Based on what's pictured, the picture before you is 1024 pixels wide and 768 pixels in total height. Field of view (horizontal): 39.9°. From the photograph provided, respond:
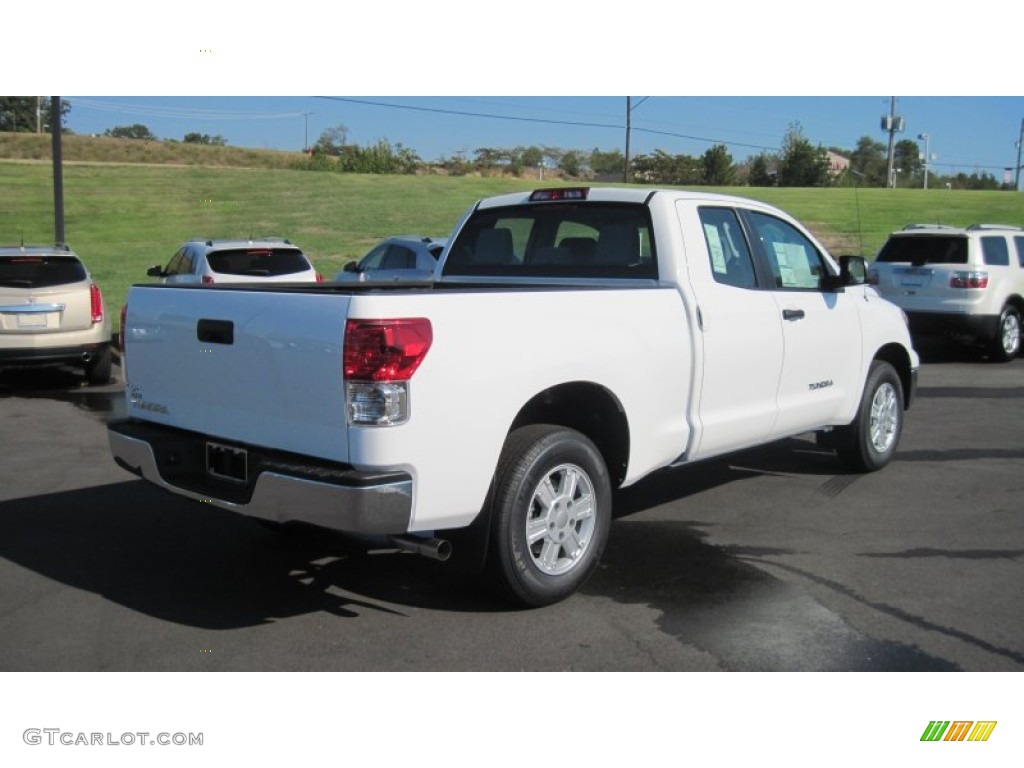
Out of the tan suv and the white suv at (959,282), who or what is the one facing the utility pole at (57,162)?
the tan suv

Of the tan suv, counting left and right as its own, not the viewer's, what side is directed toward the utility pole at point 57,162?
front

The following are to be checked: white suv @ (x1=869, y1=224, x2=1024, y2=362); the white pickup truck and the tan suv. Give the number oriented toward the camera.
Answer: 0

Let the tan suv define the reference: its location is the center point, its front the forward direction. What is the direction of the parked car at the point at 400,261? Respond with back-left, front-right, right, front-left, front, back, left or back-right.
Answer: front-right

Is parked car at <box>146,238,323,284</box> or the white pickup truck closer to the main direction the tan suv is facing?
the parked car

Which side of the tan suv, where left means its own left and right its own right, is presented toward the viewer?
back

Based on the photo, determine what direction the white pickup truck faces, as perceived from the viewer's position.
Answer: facing away from the viewer and to the right of the viewer

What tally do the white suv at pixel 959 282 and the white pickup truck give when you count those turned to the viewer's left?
0

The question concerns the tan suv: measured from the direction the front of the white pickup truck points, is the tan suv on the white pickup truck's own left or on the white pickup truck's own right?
on the white pickup truck's own left

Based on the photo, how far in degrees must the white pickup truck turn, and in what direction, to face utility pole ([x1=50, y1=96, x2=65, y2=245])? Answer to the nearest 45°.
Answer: approximately 90° to its left

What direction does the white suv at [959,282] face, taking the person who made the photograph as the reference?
facing away from the viewer and to the right of the viewer
